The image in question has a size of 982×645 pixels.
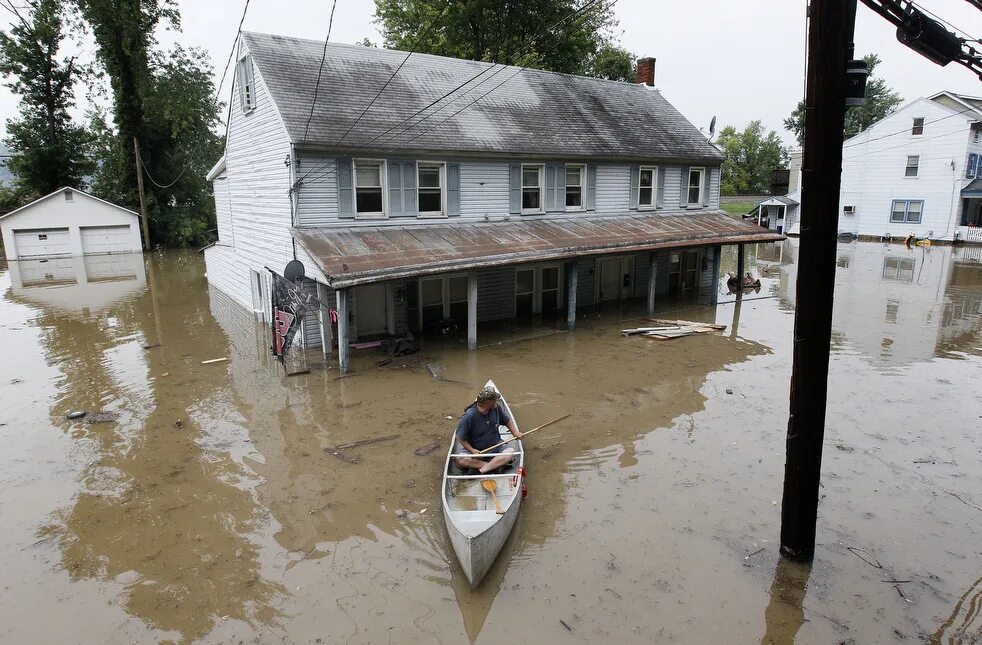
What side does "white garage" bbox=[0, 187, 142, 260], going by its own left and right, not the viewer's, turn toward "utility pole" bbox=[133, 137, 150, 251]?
left

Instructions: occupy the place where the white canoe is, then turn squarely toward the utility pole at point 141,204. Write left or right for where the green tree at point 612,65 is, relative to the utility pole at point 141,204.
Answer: right

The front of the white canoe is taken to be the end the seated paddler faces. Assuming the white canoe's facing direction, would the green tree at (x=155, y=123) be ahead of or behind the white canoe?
behind

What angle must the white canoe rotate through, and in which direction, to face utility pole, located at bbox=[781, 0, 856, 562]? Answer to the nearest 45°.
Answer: approximately 90° to its left

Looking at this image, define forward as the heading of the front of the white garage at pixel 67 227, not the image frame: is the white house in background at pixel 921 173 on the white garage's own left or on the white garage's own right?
on the white garage's own left

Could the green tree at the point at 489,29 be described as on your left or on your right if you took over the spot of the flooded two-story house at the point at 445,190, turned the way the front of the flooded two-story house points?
on your left

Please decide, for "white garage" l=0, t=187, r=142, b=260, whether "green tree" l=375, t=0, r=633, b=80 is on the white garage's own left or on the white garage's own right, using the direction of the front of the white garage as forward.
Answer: on the white garage's own left

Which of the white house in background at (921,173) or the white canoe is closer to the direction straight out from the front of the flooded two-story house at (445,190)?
the white canoe

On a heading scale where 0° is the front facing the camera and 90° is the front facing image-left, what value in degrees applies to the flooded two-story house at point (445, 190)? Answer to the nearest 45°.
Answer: approximately 315°

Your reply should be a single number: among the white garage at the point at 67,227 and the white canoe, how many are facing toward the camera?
2

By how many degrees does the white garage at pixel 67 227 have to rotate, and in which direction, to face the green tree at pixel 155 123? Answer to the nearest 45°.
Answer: approximately 135° to its left

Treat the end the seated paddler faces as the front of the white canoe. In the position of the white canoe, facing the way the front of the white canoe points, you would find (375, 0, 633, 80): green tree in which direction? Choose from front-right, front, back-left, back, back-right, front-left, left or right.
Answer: back
